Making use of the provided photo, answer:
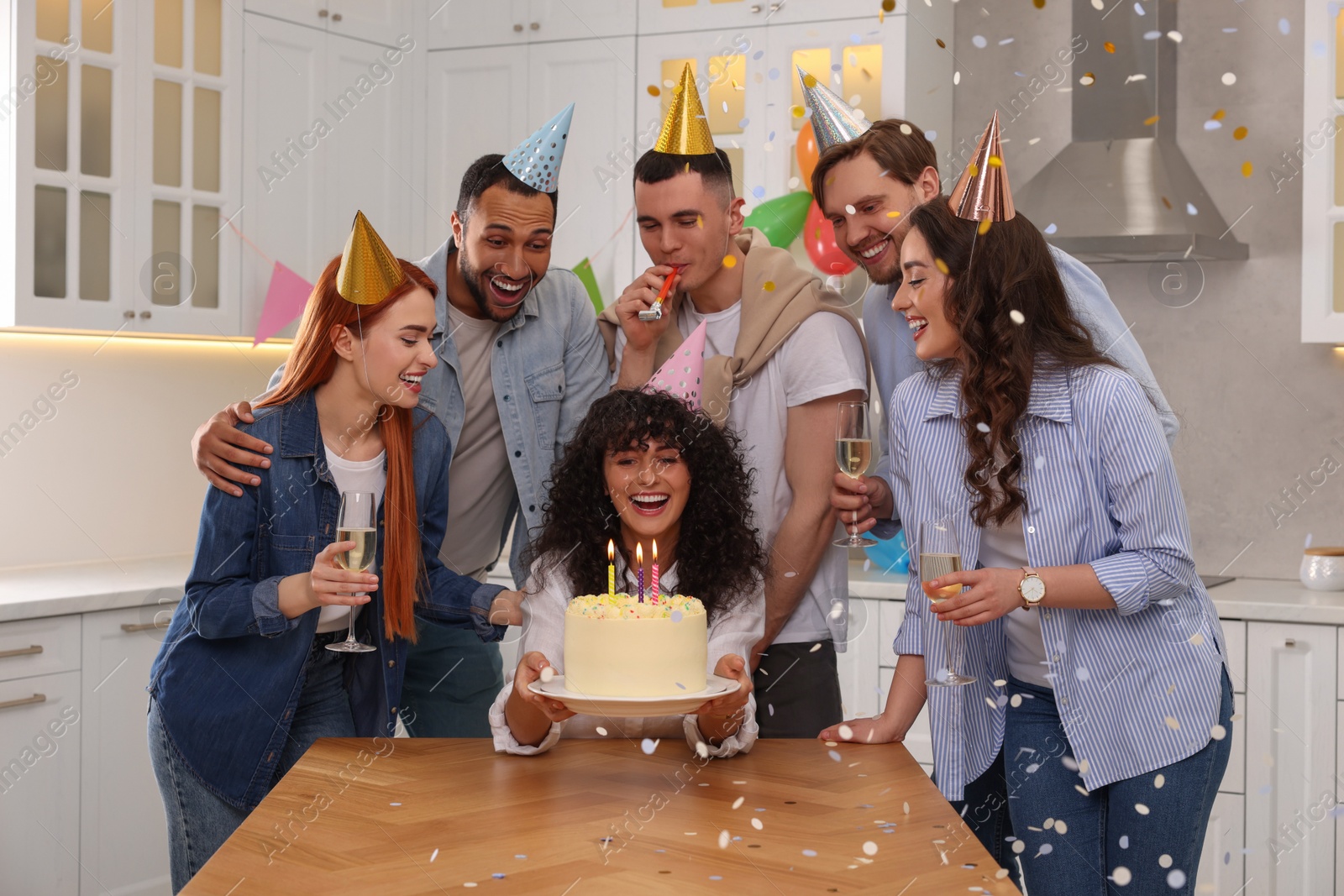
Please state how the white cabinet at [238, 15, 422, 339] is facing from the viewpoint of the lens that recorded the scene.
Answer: facing the viewer and to the right of the viewer

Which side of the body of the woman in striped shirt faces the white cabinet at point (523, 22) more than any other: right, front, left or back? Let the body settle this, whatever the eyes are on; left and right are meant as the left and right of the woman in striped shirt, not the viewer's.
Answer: right

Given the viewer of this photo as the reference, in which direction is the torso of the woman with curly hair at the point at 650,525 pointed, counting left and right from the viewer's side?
facing the viewer

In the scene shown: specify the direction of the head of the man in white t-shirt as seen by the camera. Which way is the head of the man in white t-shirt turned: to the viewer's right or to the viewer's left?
to the viewer's left

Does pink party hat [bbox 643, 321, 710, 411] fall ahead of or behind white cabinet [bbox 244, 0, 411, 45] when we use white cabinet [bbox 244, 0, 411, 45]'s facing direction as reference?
ahead

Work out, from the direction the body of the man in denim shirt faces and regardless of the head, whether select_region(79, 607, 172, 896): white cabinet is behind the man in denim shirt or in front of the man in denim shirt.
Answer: behind

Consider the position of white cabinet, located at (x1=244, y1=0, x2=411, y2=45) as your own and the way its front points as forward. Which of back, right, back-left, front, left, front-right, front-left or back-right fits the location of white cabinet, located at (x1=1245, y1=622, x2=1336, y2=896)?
front

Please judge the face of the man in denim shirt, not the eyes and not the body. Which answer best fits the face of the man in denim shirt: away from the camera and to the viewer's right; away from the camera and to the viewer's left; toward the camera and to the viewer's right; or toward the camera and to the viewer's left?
toward the camera and to the viewer's right

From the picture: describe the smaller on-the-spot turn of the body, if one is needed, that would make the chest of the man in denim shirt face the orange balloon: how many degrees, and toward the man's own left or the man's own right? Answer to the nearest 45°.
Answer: approximately 135° to the man's own left

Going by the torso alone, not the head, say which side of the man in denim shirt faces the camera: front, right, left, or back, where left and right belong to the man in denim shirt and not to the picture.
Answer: front

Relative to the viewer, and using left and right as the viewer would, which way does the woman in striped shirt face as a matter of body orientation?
facing the viewer and to the left of the viewer

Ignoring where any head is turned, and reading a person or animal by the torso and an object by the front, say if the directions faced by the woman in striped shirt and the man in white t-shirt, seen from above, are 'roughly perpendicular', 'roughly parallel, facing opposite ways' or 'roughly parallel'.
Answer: roughly parallel

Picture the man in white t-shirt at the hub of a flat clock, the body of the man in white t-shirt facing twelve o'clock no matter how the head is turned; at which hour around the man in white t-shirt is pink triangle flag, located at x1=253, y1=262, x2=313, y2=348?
The pink triangle flag is roughly at 3 o'clock from the man in white t-shirt.

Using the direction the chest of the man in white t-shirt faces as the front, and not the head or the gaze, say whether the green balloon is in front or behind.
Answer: behind

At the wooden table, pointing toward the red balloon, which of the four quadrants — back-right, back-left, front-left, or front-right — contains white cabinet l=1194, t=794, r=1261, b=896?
front-right

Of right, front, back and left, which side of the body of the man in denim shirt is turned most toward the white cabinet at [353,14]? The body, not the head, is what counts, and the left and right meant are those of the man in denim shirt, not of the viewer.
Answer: back
